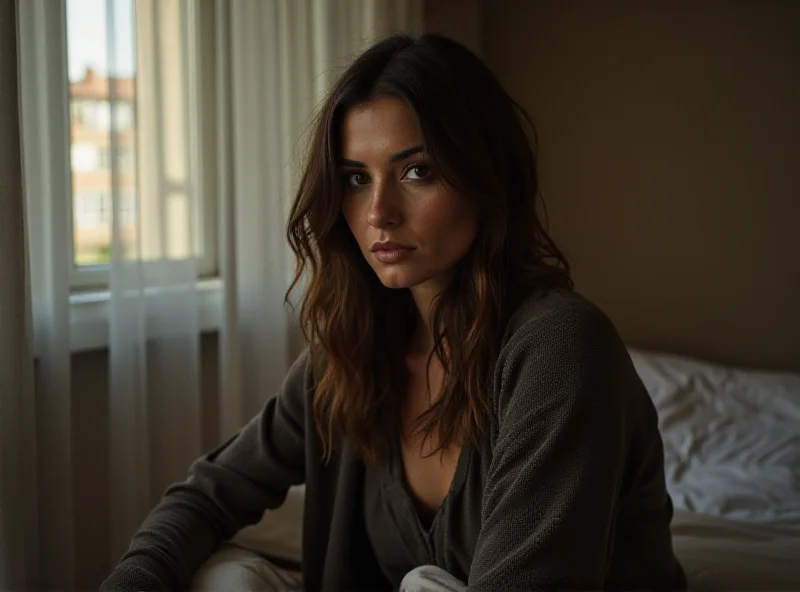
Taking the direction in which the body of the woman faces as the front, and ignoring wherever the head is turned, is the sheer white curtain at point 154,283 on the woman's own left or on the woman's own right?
on the woman's own right

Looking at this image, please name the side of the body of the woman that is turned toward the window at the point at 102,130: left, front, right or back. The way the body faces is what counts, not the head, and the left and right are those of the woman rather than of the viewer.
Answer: right

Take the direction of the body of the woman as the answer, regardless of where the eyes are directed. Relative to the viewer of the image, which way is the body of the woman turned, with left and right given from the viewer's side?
facing the viewer and to the left of the viewer

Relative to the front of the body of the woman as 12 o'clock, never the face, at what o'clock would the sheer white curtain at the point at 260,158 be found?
The sheer white curtain is roughly at 4 o'clock from the woman.

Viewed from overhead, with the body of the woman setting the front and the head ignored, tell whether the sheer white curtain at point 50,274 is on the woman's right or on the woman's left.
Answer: on the woman's right
